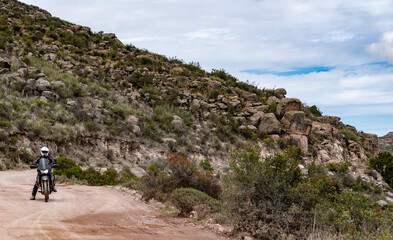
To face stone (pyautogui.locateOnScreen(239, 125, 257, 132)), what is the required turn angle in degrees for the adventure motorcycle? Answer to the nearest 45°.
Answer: approximately 135° to its left

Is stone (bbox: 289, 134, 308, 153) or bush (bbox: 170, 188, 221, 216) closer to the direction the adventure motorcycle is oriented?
the bush

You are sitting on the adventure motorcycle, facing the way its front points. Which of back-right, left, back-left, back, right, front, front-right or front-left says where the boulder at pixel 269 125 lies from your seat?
back-left

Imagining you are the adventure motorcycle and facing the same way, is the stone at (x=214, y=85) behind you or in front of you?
behind

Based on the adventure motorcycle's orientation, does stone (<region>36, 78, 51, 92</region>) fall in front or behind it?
behind

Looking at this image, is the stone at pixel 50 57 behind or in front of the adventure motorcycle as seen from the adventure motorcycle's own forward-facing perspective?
behind

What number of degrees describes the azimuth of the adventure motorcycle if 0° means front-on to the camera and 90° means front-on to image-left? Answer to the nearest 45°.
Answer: approximately 0°

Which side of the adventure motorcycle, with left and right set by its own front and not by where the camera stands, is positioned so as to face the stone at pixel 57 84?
back

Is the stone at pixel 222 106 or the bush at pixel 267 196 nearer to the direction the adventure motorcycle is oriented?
the bush

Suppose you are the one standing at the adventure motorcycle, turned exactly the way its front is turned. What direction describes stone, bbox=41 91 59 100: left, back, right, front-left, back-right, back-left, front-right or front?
back
